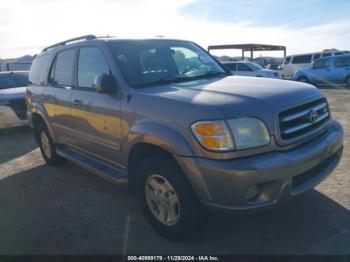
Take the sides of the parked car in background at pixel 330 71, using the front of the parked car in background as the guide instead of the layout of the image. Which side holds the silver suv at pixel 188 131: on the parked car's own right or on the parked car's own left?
on the parked car's own left

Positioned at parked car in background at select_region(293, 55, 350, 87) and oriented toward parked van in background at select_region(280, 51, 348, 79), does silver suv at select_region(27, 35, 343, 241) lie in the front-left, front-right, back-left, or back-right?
back-left

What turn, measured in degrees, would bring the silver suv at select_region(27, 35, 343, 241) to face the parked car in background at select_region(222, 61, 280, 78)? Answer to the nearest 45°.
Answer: approximately 135° to its left

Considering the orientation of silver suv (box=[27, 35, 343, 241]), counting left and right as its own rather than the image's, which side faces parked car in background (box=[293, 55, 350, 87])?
left

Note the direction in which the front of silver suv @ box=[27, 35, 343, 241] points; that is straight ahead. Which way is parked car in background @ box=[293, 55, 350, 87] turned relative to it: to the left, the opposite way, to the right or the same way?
the opposite way

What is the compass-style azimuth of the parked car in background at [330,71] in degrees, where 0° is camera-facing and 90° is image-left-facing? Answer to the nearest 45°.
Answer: approximately 90°

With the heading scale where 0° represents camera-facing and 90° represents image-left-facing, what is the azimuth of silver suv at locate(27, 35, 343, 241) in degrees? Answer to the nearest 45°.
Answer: approximately 315°
